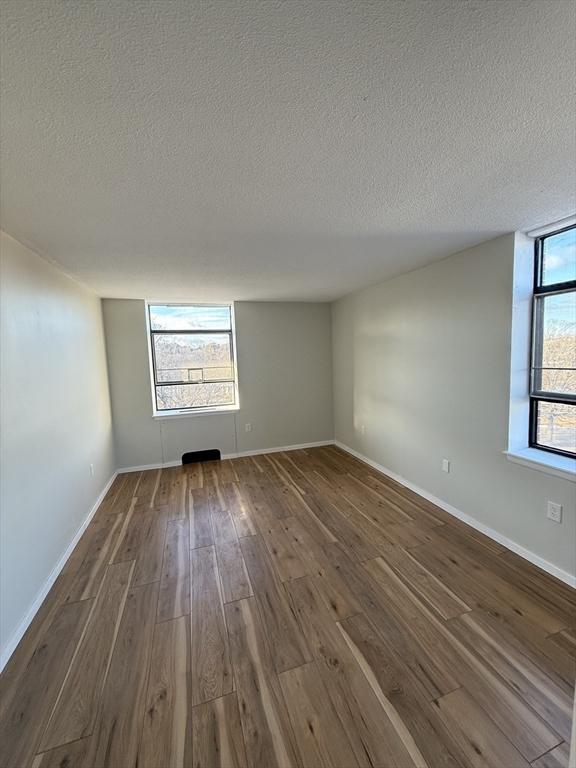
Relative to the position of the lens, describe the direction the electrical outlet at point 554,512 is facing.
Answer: facing the viewer and to the left of the viewer

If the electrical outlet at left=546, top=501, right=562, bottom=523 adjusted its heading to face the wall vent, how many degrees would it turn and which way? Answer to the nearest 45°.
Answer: approximately 45° to its right

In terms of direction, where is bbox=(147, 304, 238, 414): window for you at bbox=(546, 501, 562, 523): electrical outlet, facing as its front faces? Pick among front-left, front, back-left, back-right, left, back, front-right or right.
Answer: front-right
